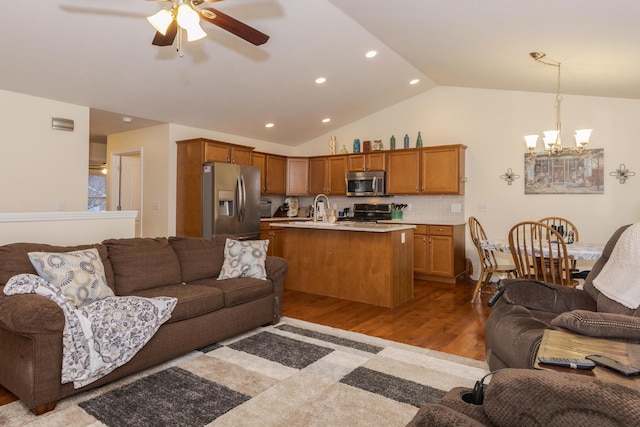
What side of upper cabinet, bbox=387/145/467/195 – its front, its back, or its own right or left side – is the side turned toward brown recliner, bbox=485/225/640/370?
front

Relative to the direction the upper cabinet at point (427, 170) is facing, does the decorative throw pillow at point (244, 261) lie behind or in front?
in front

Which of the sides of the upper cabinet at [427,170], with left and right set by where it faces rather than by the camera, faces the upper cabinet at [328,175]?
right

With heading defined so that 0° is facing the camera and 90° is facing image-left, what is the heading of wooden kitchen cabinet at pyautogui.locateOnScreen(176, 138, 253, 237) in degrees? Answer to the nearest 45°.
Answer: approximately 315°

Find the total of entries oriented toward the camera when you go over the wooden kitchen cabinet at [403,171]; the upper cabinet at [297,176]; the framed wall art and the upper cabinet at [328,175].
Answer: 4

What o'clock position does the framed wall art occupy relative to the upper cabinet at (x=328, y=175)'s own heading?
The framed wall art is roughly at 10 o'clock from the upper cabinet.

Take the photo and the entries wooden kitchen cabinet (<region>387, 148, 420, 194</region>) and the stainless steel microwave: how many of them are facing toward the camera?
2

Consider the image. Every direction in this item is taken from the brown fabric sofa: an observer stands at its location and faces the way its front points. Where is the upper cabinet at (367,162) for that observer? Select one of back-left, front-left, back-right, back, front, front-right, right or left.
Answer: left

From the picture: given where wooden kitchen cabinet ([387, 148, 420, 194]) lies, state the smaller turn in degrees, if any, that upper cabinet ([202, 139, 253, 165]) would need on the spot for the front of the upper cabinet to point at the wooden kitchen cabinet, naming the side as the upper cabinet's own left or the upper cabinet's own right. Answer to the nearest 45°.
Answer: approximately 45° to the upper cabinet's own left

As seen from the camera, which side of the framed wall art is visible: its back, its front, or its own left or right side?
front

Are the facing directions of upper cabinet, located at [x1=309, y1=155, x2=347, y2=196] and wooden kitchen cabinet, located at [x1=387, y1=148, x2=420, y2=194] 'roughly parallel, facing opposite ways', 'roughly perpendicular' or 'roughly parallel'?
roughly parallel

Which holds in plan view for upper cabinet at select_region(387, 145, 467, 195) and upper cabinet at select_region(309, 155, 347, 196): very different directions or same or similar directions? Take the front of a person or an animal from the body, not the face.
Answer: same or similar directions

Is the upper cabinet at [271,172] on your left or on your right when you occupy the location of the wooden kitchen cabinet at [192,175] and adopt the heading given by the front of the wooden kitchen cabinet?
on your left

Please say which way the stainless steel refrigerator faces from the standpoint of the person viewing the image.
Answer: facing the viewer and to the right of the viewer

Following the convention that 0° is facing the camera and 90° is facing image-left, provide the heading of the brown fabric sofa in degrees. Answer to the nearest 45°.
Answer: approximately 315°

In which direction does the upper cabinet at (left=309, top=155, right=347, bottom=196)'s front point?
toward the camera

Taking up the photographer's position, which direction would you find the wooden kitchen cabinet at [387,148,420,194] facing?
facing the viewer

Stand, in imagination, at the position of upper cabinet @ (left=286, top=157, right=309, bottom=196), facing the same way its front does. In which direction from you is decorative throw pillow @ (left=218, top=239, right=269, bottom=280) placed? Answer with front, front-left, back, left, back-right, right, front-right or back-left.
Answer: front
